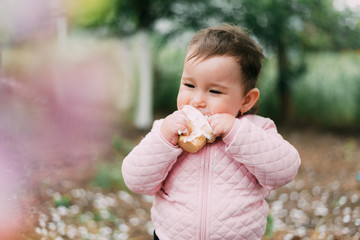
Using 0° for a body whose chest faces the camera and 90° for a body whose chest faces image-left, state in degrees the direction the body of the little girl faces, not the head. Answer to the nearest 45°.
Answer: approximately 0°

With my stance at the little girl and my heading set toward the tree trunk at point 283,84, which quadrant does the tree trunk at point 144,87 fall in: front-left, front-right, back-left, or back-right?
front-left

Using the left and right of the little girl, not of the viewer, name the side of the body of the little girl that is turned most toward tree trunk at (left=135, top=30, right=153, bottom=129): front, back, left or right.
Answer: back

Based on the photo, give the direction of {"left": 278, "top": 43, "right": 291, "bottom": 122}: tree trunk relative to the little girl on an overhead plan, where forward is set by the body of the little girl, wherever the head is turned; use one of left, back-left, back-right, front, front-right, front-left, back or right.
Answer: back

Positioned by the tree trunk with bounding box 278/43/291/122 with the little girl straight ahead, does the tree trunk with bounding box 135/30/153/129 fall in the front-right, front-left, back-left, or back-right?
front-right

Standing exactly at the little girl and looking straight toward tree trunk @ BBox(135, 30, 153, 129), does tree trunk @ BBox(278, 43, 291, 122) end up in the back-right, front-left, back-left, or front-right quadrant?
front-right
